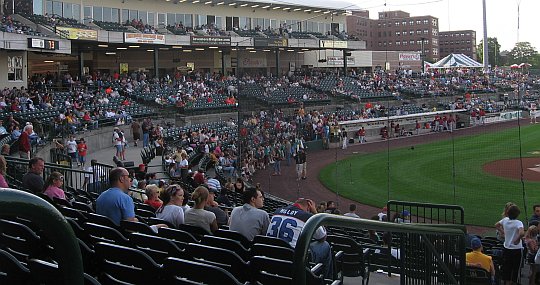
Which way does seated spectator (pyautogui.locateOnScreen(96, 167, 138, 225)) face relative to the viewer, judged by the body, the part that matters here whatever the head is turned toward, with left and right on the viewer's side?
facing away from the viewer and to the right of the viewer

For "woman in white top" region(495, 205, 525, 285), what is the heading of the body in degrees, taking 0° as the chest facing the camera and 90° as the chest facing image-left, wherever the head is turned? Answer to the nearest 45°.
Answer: approximately 180°

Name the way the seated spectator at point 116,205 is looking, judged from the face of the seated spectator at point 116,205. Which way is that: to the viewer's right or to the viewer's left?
to the viewer's right

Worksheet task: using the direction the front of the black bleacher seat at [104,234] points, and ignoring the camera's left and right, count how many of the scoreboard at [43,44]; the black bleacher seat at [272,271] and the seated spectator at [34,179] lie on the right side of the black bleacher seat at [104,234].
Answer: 1

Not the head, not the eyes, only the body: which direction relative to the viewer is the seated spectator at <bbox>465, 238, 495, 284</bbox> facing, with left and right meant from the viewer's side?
facing away from the viewer

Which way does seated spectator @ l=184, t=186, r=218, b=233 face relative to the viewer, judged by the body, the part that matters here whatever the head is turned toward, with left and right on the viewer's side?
facing away from the viewer and to the right of the viewer

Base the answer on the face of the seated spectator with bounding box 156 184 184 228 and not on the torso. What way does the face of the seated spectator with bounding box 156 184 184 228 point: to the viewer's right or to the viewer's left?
to the viewer's right

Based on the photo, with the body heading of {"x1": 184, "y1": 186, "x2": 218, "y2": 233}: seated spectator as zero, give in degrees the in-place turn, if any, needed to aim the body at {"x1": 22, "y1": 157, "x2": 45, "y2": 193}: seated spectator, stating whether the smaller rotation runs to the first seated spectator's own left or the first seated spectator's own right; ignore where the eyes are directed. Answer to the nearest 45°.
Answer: approximately 90° to the first seated spectator's own left

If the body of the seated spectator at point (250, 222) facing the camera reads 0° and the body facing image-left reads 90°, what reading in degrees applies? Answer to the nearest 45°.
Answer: approximately 225°

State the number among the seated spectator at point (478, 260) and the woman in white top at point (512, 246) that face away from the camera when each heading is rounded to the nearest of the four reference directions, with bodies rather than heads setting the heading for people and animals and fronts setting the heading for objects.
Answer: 2

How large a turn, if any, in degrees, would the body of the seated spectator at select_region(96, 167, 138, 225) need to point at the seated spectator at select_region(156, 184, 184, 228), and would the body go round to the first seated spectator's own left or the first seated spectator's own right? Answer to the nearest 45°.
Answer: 0° — they already face them
